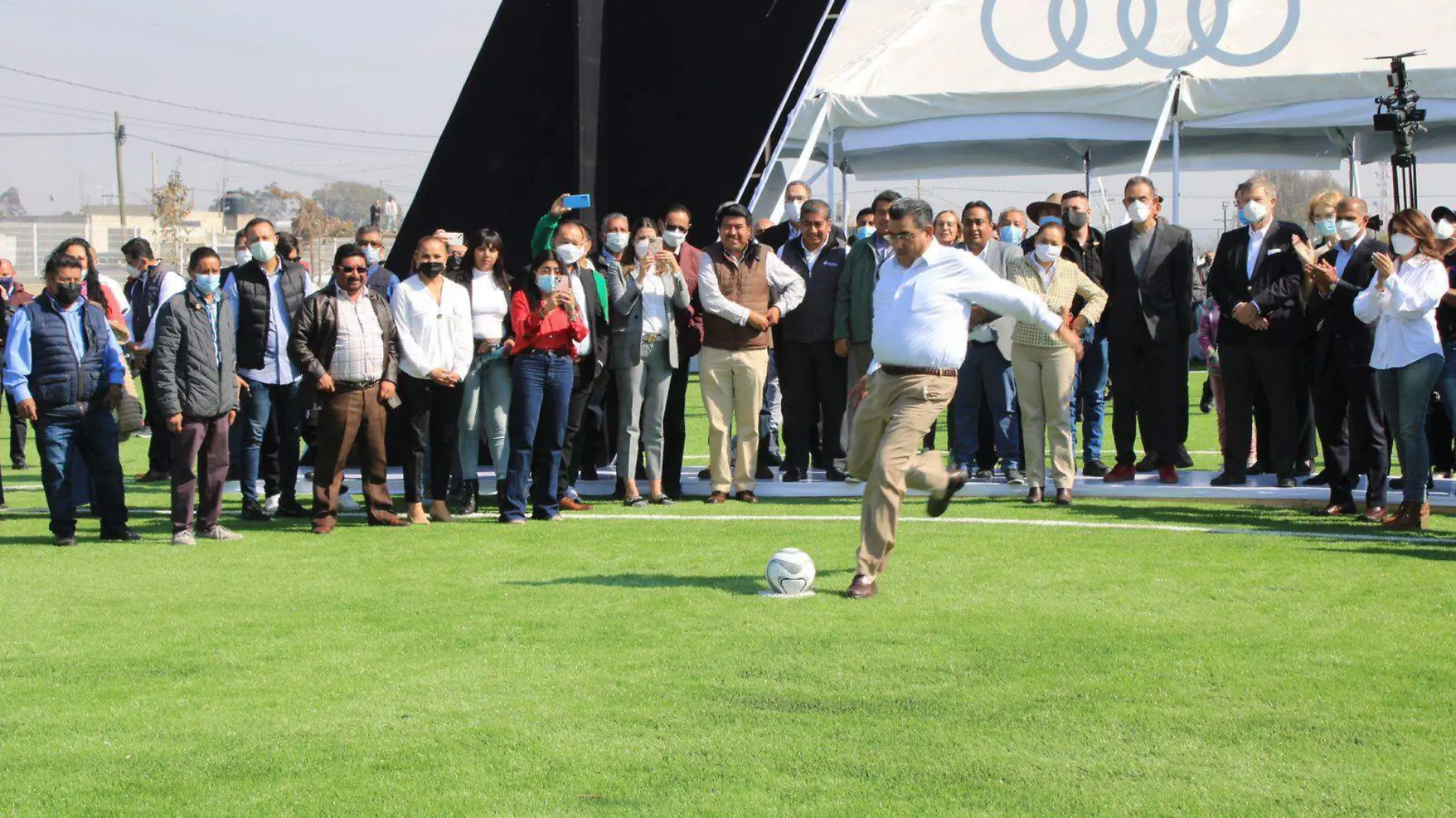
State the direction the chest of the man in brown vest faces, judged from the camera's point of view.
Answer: toward the camera

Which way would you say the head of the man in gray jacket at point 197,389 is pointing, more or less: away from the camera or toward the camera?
toward the camera

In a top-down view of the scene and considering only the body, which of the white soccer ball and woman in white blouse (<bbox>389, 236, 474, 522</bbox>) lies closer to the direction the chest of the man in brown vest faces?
the white soccer ball

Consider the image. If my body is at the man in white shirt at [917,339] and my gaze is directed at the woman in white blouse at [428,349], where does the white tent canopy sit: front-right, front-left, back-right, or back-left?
front-right

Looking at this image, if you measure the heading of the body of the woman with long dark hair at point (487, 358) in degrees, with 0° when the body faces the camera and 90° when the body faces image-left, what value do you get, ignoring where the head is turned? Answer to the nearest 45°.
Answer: approximately 0°

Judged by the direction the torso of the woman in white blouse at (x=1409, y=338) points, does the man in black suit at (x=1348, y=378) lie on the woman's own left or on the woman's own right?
on the woman's own right

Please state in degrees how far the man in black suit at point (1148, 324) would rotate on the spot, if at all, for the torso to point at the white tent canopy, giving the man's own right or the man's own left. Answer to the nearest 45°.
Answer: approximately 180°

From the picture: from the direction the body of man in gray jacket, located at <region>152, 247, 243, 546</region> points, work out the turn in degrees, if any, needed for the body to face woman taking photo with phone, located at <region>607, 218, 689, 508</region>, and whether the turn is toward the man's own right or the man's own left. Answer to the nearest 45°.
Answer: approximately 45° to the man's own left

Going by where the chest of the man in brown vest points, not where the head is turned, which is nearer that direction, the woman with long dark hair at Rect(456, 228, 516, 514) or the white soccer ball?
the white soccer ball

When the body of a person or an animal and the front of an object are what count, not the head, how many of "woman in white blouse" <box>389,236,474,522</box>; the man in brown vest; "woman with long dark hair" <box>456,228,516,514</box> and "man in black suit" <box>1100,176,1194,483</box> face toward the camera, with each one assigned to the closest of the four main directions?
4

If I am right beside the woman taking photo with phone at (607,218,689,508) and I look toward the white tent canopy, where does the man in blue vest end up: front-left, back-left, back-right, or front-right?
back-left

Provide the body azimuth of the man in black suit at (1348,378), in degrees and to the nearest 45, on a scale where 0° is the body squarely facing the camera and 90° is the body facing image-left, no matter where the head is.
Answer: approximately 45°
